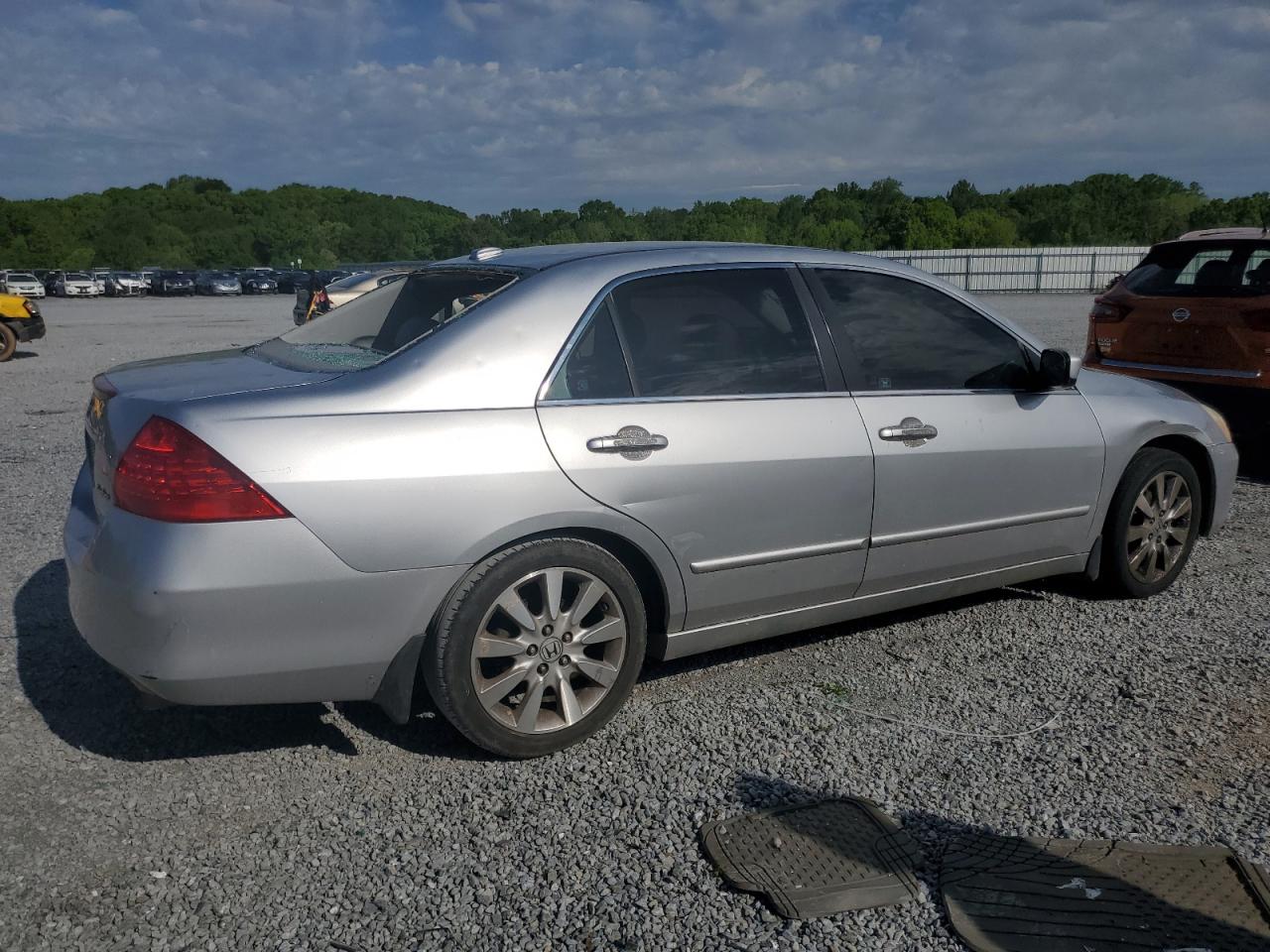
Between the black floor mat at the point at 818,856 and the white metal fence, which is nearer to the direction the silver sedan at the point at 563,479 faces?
the white metal fence

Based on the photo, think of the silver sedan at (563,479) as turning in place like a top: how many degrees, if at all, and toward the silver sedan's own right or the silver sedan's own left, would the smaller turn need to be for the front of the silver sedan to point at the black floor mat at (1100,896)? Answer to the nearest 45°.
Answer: approximately 90° to the silver sedan's own right

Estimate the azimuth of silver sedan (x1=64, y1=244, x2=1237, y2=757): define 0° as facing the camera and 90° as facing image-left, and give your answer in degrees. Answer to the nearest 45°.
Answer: approximately 225°

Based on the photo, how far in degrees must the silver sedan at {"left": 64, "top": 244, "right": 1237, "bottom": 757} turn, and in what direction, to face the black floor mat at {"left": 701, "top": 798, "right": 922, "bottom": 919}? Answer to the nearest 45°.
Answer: approximately 90° to its right

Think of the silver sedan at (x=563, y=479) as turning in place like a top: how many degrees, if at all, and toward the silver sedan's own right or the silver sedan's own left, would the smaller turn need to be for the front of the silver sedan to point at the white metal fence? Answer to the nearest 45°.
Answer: approximately 45° to the silver sedan's own left
